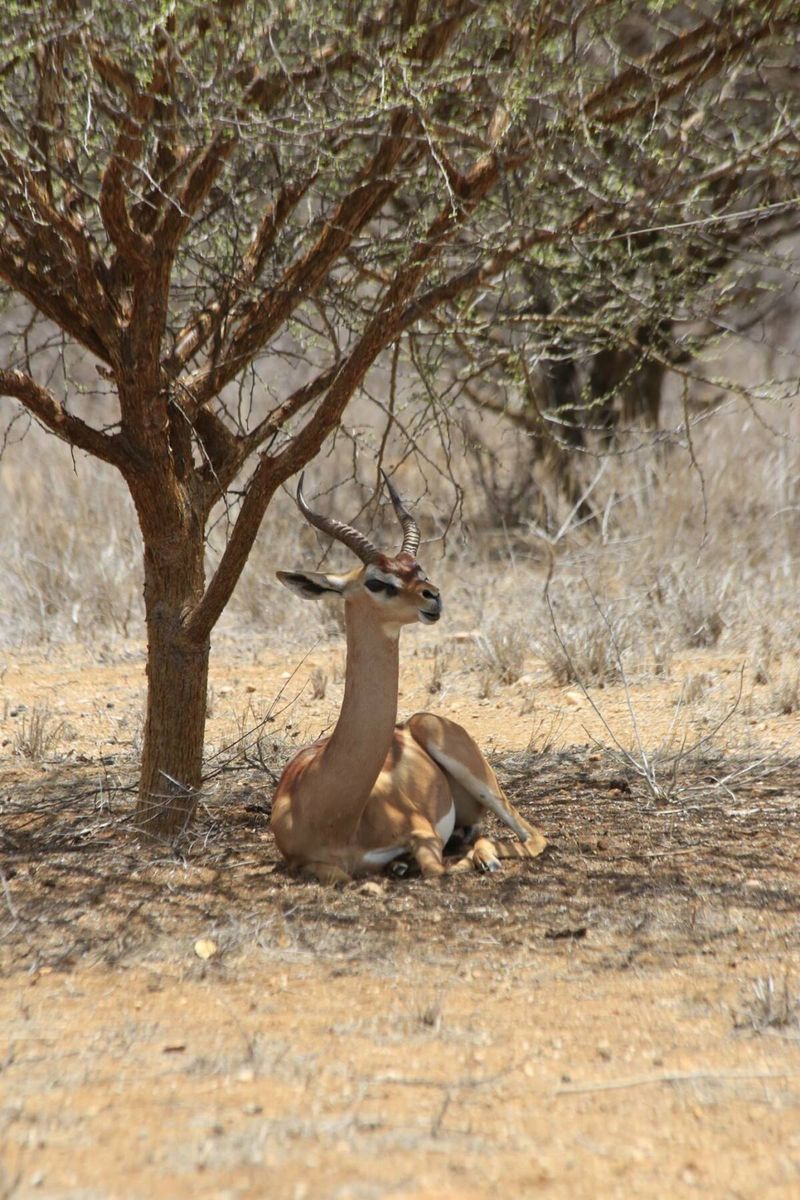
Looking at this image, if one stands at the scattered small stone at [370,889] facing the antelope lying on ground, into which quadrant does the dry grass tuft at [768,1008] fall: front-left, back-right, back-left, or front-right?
back-right

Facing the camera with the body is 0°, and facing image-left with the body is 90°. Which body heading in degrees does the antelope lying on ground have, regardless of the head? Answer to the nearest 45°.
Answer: approximately 45°

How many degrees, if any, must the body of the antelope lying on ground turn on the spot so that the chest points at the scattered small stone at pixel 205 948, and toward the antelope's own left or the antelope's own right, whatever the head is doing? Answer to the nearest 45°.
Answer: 0° — it already faces it
